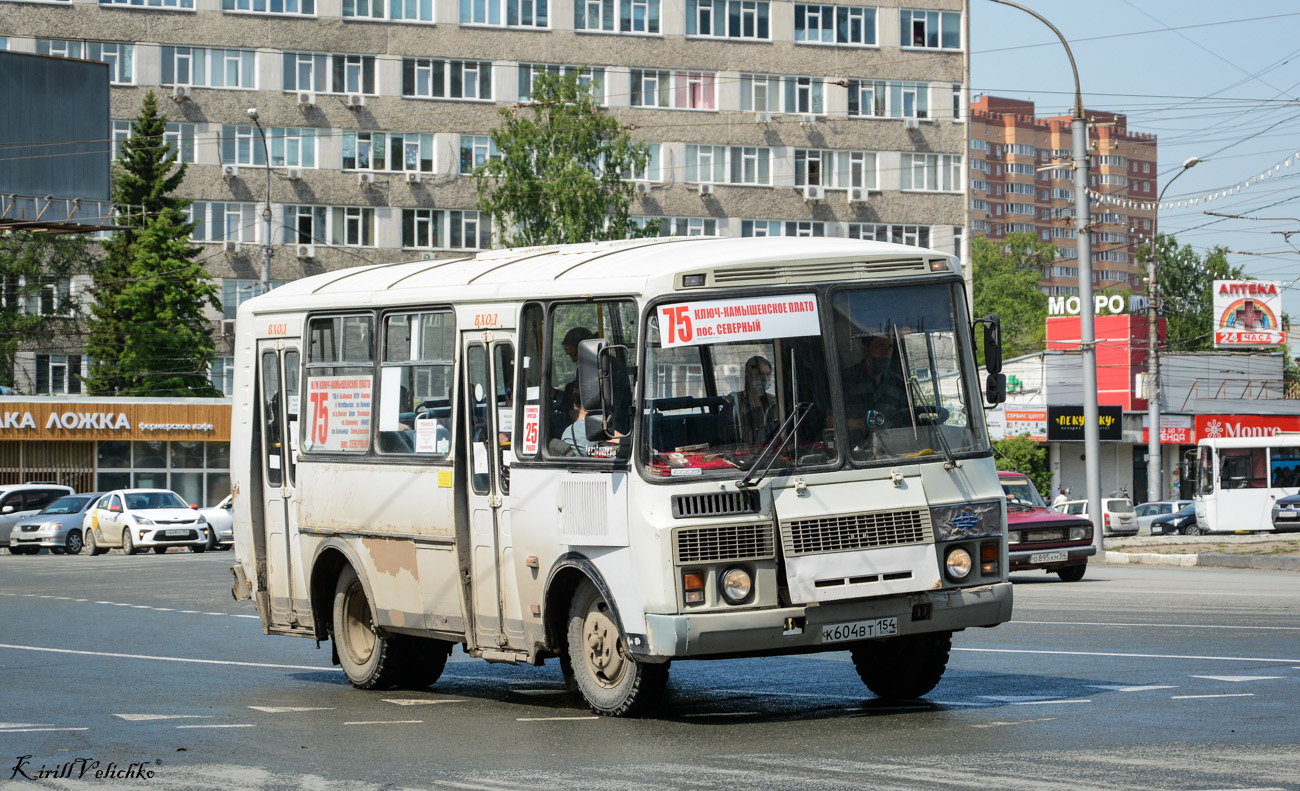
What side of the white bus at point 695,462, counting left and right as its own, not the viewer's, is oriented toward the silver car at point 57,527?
back

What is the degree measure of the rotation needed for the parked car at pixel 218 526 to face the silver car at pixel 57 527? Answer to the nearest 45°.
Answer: approximately 90° to its right

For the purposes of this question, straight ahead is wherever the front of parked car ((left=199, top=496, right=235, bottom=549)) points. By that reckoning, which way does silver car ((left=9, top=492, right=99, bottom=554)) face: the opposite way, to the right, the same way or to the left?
the same way

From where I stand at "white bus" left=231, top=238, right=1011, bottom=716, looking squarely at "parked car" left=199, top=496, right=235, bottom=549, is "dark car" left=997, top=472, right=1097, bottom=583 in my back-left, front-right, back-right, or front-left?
front-right

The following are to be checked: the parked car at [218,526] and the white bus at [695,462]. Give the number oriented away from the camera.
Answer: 0

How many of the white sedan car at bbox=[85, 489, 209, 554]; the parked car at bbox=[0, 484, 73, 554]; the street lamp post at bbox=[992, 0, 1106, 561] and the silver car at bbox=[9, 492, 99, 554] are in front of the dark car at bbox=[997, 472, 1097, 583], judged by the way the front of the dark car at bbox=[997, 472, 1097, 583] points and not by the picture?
0

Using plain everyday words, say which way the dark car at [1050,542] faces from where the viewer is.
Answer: facing the viewer and to the right of the viewer

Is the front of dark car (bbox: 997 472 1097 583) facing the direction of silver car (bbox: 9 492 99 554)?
no

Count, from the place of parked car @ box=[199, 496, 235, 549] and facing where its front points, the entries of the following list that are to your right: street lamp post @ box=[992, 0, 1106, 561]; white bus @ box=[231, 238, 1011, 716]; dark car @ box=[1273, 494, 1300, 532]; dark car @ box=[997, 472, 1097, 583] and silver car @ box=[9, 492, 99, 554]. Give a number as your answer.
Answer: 1

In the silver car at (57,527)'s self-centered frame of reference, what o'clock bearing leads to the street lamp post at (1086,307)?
The street lamp post is roughly at 9 o'clock from the silver car.

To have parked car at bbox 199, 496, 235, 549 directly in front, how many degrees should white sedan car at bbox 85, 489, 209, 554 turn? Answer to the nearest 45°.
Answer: approximately 45° to its left

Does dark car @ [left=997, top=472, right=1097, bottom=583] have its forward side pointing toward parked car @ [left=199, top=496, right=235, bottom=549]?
no

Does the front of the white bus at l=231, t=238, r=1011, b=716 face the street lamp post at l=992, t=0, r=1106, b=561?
no

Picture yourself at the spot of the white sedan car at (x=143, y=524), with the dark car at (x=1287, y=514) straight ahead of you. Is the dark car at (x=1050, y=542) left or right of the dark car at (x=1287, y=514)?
right

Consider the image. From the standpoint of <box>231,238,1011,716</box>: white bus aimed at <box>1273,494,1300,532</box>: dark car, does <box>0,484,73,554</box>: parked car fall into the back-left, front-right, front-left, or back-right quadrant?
front-left
